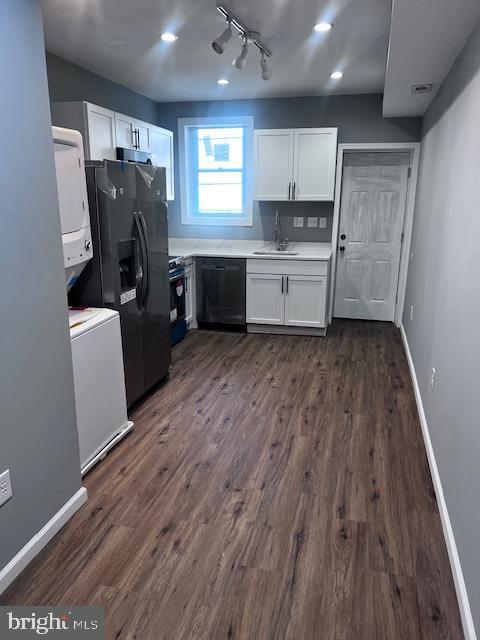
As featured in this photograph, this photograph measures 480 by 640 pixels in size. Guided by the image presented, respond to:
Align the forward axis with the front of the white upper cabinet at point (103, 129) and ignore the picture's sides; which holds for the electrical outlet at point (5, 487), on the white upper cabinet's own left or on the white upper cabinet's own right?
on the white upper cabinet's own right

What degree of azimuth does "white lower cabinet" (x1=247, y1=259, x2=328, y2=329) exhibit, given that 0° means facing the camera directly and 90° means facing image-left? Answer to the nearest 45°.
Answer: approximately 0°

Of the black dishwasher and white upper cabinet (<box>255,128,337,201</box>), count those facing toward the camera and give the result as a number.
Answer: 2

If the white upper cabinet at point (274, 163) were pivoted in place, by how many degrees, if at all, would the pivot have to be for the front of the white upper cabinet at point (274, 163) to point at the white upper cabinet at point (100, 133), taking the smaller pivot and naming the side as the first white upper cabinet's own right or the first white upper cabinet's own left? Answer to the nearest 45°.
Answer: approximately 45° to the first white upper cabinet's own right

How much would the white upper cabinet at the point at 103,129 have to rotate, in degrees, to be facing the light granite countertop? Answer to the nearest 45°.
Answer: approximately 90° to its left

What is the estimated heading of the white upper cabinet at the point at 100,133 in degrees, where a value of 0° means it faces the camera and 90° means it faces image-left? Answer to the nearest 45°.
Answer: approximately 315°

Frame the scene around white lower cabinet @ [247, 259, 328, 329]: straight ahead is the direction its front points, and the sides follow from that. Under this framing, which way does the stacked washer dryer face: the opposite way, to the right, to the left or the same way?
to the left

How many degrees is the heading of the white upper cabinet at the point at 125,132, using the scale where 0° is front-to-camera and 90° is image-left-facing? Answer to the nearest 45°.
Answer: approximately 315°
